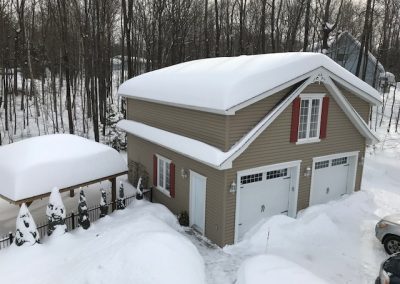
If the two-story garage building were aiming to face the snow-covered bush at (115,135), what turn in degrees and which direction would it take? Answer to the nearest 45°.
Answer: approximately 180°

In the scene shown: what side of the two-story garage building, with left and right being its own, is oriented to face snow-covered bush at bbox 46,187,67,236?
right

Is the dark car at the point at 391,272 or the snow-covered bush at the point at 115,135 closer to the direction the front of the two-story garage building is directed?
the dark car

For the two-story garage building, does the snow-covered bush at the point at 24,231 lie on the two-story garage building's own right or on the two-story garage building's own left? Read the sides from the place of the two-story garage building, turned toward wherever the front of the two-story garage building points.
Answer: on the two-story garage building's own right

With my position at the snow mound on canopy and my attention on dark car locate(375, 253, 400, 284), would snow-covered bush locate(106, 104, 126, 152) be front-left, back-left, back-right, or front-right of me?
back-left

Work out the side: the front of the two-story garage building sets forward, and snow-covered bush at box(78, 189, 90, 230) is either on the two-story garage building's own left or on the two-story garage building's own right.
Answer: on the two-story garage building's own right

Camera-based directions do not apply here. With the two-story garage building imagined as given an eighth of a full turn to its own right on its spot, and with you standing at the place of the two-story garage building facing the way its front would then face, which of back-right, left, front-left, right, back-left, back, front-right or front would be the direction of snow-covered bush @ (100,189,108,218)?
right

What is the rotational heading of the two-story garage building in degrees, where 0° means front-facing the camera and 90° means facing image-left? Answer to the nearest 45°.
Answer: approximately 315°

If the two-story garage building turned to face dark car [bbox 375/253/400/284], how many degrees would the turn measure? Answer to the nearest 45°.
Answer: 0° — it already faces it
